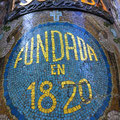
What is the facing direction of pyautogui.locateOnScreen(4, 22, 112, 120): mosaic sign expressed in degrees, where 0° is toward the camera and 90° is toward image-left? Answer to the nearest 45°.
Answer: approximately 0°
